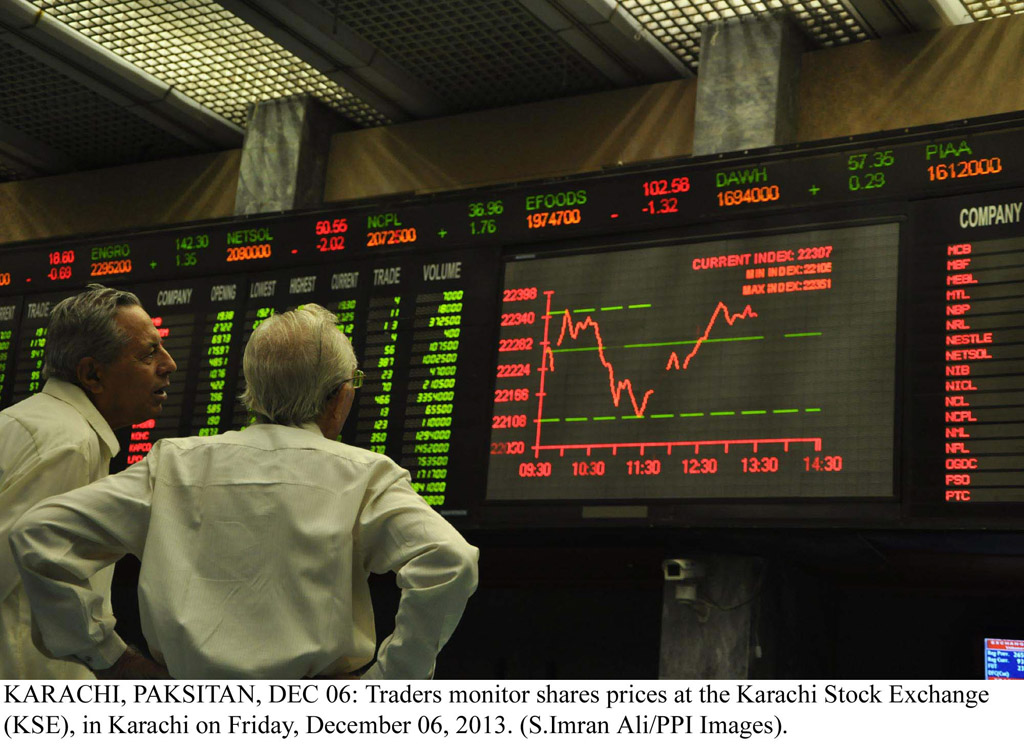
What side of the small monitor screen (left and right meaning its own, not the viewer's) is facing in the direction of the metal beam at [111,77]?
right

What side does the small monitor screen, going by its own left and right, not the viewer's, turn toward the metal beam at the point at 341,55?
right

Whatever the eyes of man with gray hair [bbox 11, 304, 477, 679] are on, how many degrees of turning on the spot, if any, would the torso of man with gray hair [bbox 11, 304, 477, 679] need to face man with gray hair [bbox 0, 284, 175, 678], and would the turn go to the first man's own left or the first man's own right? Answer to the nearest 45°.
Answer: approximately 45° to the first man's own left

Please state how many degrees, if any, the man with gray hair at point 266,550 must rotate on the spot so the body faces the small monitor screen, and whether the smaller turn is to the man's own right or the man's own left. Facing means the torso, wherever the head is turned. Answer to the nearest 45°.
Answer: approximately 45° to the man's own right

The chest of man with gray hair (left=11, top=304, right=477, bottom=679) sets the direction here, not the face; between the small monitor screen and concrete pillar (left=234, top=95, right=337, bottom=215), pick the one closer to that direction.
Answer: the concrete pillar

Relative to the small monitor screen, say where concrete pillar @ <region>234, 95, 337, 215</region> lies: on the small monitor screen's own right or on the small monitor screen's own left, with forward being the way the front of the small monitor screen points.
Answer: on the small monitor screen's own right

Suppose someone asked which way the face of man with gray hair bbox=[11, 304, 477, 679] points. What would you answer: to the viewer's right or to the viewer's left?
to the viewer's right

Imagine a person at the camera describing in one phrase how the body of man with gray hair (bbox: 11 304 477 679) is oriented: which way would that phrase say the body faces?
away from the camera

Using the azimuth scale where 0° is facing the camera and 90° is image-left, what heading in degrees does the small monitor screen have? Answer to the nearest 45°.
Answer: approximately 0°
